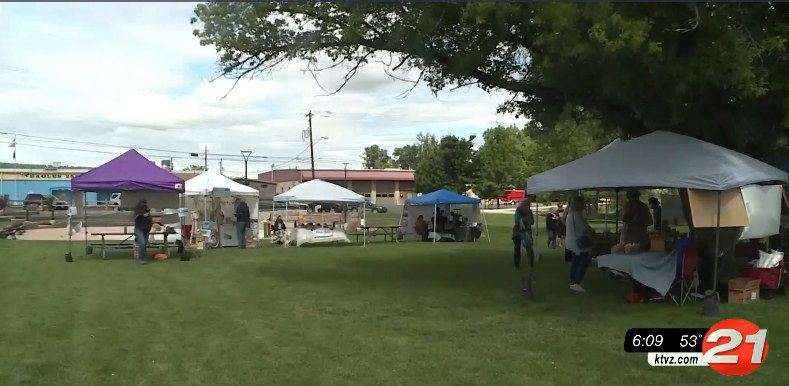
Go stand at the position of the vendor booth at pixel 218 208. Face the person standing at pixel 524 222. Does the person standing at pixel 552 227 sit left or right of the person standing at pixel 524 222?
left

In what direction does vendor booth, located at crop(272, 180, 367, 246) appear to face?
toward the camera

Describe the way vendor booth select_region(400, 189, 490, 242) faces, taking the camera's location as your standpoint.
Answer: facing the viewer

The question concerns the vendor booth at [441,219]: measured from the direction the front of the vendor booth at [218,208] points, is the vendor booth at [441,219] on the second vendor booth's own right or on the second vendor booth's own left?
on the second vendor booth's own left

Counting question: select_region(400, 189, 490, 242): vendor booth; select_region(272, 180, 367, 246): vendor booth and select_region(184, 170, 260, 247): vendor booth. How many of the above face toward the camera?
3

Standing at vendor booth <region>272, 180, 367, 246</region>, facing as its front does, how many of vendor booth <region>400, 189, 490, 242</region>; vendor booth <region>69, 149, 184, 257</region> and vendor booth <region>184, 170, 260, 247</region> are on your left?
1

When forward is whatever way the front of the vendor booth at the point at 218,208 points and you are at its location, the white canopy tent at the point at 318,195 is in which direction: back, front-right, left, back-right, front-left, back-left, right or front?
left

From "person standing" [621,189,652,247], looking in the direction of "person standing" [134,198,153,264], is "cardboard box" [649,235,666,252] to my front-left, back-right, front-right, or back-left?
back-left

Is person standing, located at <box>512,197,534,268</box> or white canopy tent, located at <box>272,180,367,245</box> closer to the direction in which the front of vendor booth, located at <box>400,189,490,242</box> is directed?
the person standing
